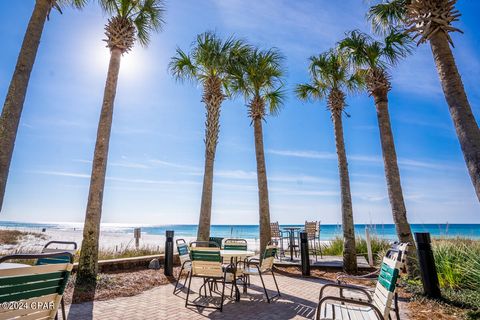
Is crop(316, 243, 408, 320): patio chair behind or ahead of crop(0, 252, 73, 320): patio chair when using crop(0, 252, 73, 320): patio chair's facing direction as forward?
behind

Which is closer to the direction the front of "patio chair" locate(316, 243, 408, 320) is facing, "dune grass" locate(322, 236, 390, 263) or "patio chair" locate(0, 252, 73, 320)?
the patio chair

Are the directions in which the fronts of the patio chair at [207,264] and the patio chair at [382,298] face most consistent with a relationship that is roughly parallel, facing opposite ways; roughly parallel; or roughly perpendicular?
roughly perpendicular

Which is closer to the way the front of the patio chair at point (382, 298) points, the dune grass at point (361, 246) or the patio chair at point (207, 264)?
the patio chair

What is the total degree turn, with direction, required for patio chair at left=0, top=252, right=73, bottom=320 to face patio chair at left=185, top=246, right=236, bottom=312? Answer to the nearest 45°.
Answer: approximately 90° to its right

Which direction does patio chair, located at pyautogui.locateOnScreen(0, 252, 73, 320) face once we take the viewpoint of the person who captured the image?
facing away from the viewer and to the left of the viewer

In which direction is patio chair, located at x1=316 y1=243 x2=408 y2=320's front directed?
to the viewer's left

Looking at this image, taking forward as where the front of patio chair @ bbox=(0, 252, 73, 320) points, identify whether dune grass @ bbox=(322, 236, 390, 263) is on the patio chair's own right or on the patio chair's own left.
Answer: on the patio chair's own right

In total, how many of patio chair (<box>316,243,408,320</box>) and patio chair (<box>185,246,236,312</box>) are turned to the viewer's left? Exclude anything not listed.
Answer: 1

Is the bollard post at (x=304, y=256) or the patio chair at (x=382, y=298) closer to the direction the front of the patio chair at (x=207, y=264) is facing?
the bollard post

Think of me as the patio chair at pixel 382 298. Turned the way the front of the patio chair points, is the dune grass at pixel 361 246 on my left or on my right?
on my right

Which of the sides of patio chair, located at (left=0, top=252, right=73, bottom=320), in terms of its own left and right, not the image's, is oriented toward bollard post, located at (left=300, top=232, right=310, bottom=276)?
right
